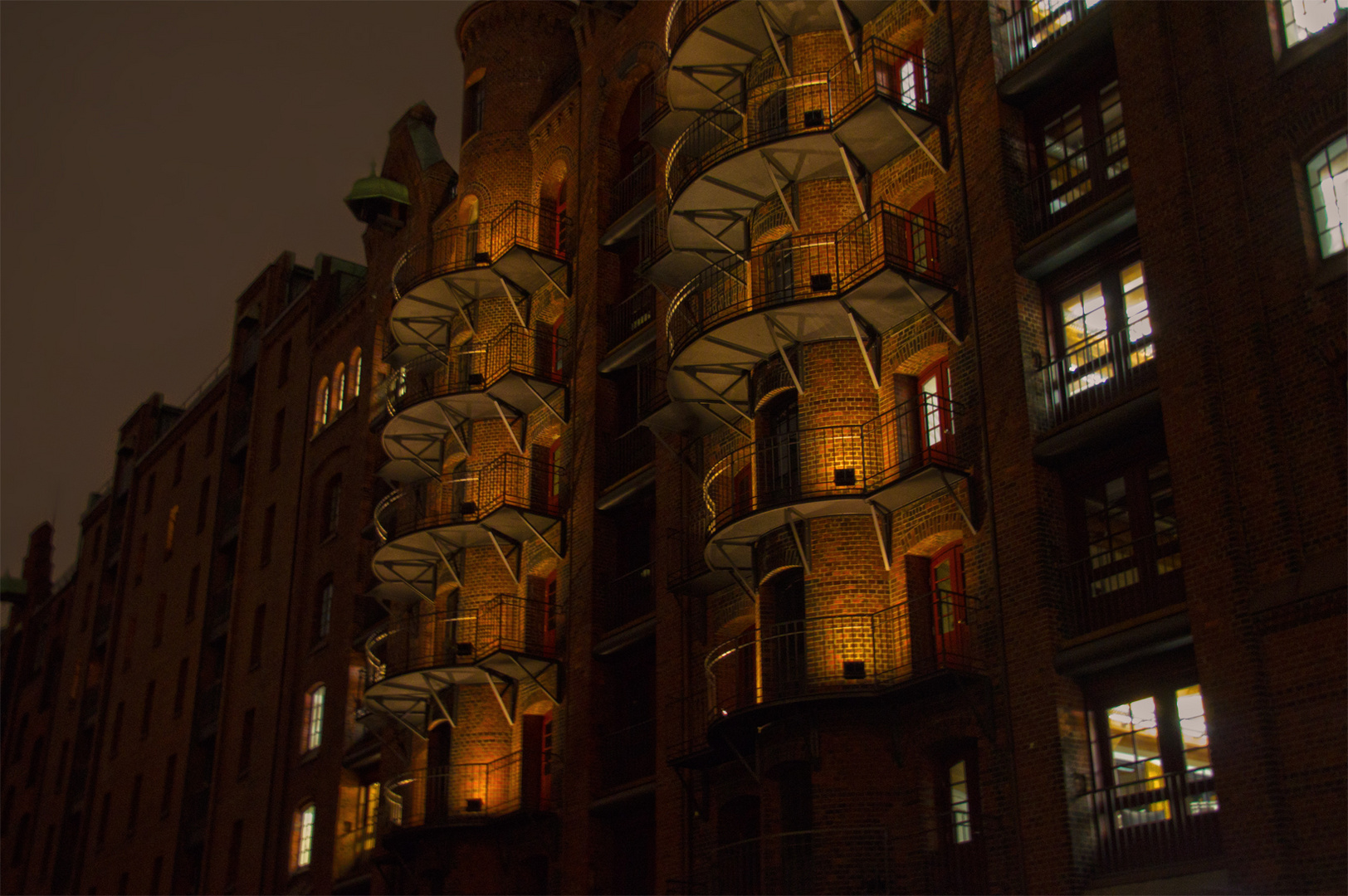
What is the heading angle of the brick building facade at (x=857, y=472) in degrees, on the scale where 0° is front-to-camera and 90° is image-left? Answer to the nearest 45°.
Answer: approximately 45°
